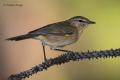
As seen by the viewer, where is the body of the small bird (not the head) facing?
to the viewer's right
